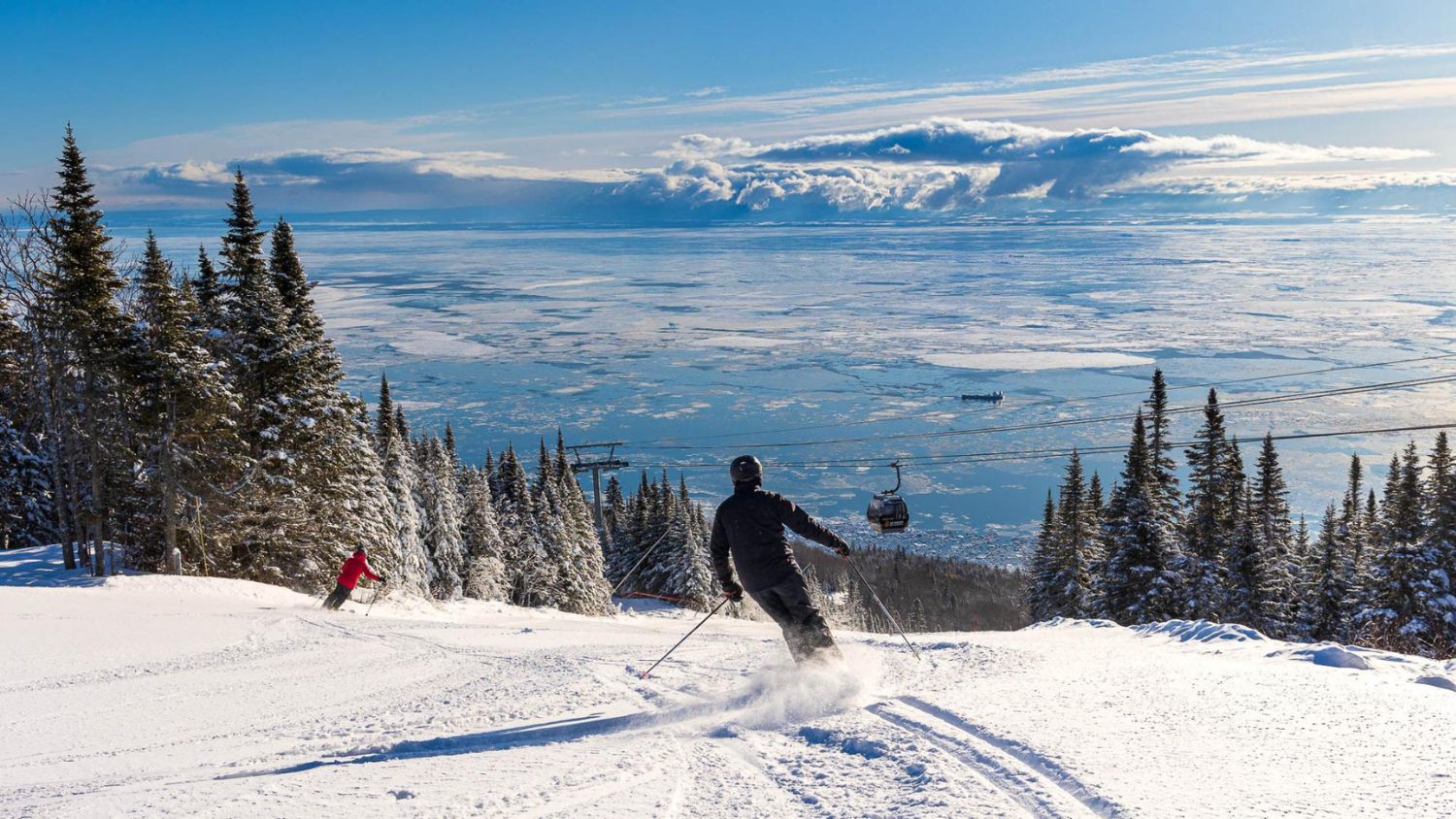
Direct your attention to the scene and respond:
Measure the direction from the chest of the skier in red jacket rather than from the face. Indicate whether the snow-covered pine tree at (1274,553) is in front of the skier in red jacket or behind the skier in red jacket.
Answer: in front

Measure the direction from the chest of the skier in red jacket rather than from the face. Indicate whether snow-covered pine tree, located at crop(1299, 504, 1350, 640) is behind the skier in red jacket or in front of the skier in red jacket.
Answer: in front

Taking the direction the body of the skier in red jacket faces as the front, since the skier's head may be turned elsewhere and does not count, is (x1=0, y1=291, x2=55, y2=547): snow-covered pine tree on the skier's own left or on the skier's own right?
on the skier's own left

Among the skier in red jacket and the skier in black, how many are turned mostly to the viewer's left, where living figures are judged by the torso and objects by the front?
0

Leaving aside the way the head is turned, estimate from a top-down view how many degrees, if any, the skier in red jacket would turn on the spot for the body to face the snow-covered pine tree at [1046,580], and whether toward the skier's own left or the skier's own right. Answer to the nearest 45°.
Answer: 0° — they already face it

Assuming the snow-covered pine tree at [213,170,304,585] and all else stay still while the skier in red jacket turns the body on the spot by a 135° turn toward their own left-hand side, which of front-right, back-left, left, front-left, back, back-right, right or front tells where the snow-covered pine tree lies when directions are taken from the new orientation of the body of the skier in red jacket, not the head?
right

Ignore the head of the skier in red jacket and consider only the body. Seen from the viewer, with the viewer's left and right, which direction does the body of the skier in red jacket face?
facing away from the viewer and to the right of the viewer

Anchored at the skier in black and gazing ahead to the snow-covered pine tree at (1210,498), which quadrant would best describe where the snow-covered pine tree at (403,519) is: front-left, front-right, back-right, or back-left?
front-left

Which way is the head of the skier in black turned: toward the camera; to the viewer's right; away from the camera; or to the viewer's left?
away from the camera

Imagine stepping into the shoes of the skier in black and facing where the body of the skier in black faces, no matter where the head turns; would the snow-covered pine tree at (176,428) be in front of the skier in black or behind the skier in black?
in front

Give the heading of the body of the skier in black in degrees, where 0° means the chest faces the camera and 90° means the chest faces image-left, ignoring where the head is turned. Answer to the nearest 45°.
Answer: approximately 180°
